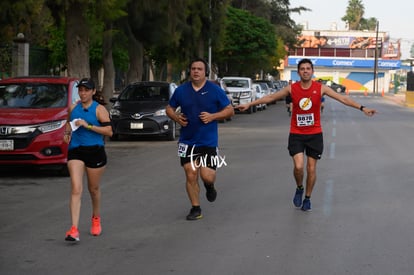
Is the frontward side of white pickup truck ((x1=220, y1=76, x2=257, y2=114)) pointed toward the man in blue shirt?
yes

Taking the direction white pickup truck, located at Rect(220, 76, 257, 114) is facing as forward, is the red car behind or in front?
in front

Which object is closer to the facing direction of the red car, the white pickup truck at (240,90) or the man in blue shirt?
the man in blue shirt

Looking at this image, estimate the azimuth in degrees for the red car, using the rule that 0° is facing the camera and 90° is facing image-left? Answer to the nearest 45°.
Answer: approximately 45°

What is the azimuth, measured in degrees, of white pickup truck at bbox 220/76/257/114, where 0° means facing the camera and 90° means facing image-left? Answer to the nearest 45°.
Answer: approximately 0°

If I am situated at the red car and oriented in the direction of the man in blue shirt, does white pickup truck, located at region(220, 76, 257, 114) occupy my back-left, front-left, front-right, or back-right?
back-left

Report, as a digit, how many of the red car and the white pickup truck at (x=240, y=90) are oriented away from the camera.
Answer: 0

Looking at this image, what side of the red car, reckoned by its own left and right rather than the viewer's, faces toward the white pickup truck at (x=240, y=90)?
back
